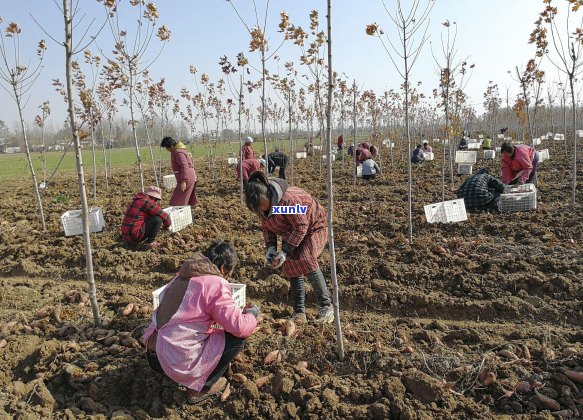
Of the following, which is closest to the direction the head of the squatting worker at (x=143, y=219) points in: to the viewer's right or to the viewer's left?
to the viewer's right

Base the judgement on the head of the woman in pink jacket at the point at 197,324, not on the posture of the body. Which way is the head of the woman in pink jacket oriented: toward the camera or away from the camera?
away from the camera

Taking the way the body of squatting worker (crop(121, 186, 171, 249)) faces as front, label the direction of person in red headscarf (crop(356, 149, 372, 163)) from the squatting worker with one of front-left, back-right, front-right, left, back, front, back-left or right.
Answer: front-left

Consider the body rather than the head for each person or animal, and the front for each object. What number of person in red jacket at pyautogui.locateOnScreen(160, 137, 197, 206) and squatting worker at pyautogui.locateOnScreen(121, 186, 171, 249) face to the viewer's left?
1

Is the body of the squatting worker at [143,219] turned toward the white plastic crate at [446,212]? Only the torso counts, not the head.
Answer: yes

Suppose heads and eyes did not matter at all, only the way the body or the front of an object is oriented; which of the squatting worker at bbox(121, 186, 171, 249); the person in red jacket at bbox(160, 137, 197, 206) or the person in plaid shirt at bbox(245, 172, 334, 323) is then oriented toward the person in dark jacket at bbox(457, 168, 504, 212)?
the squatting worker

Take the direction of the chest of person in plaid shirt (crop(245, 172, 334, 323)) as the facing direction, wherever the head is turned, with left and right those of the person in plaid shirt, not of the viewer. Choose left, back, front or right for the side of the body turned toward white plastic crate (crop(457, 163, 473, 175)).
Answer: back

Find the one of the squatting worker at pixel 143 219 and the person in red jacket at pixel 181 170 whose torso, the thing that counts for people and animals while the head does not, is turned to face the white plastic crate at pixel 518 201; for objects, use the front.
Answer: the squatting worker

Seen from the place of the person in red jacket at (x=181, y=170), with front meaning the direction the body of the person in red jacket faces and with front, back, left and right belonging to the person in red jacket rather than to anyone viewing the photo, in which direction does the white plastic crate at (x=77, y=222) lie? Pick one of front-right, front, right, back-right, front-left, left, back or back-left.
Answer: front

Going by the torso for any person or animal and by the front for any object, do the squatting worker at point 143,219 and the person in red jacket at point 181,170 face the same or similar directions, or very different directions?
very different directions

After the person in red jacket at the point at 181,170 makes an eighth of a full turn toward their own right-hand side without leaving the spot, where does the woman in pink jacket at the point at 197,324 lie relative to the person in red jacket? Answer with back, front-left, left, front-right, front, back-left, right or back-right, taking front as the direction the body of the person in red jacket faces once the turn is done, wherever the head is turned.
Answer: back-left

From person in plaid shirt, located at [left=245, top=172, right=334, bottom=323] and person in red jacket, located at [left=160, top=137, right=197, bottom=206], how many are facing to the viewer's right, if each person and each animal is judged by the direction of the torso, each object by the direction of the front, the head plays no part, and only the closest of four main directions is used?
0

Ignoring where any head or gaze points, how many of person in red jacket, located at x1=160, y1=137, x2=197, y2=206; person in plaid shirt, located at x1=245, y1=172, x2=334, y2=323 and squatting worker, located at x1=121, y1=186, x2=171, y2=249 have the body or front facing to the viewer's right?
1

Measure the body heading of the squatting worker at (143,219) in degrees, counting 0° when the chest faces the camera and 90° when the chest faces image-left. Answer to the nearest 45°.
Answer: approximately 270°

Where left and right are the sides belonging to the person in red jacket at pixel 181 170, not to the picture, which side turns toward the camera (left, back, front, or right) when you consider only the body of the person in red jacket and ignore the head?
left

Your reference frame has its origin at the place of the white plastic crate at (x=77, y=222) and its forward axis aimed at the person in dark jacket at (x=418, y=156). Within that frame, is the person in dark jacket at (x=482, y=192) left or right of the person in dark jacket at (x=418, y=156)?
right

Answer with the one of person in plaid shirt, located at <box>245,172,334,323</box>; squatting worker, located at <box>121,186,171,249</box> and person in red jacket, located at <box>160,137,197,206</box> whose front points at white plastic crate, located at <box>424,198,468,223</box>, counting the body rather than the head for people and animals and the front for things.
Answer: the squatting worker
